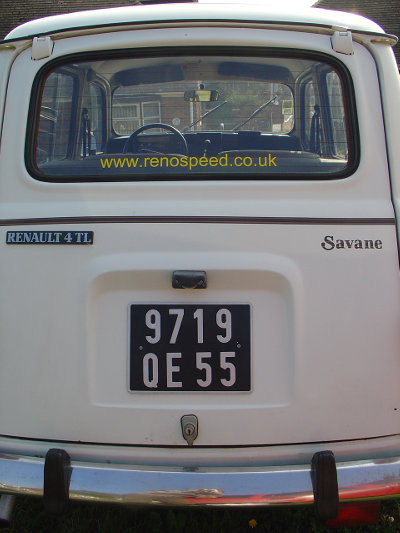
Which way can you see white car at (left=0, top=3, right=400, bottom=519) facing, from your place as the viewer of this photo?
facing away from the viewer
